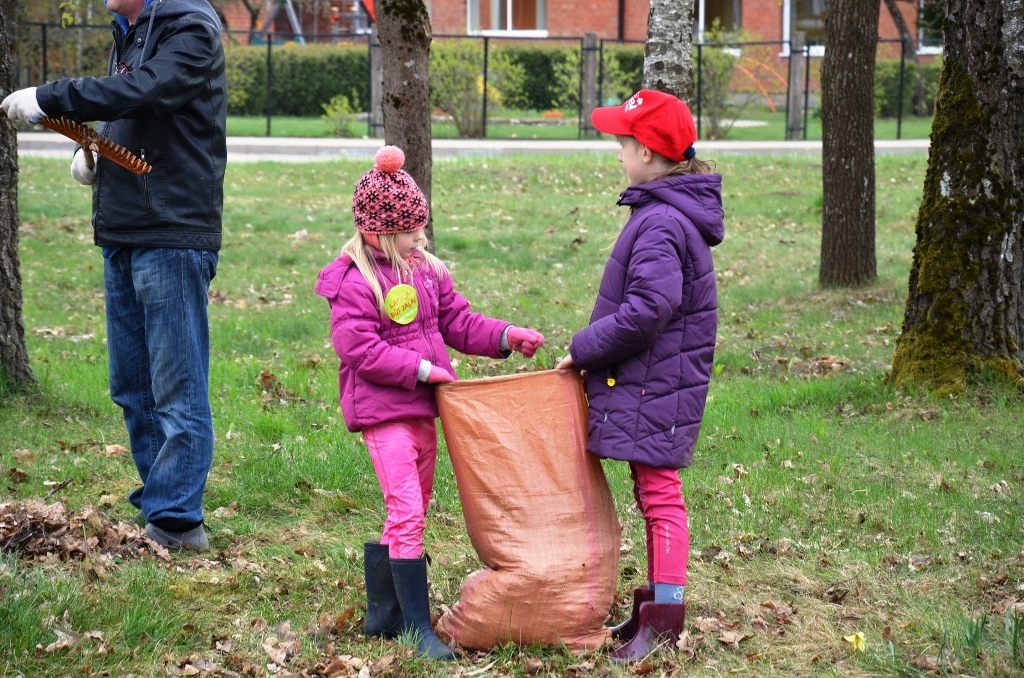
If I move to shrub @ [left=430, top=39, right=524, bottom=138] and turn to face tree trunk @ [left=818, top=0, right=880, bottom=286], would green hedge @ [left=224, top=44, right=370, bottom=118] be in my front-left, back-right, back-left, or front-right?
back-right

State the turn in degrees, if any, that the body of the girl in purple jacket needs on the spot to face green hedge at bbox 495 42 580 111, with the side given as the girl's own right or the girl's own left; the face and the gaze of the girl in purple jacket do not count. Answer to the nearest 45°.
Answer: approximately 90° to the girl's own right

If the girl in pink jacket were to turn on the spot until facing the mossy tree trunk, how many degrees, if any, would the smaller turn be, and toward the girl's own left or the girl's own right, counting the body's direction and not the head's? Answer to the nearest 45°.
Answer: approximately 90° to the girl's own left

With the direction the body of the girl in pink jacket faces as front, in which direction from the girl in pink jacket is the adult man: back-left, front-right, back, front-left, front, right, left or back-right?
back

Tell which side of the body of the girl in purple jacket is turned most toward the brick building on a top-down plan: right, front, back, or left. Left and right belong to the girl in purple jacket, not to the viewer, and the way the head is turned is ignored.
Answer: right

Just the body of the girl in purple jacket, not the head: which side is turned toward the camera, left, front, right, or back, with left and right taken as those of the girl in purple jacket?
left

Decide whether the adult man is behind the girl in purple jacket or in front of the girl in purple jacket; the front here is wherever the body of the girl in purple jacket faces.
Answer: in front

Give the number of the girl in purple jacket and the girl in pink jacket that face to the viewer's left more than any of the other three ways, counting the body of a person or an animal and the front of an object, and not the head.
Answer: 1

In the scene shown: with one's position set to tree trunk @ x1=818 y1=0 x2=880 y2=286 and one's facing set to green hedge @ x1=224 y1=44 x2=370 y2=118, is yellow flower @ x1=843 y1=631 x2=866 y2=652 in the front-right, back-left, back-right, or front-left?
back-left

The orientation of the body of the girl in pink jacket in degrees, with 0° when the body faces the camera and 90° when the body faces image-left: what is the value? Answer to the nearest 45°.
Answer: approximately 315°

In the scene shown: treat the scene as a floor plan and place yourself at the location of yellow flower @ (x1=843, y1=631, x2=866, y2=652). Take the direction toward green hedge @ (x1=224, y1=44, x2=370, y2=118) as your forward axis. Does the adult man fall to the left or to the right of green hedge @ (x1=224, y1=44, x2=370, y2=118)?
left

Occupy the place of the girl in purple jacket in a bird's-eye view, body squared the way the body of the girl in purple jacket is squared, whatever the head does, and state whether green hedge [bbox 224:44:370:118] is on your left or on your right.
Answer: on your right

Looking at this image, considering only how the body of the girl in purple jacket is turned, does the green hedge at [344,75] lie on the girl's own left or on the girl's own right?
on the girl's own right

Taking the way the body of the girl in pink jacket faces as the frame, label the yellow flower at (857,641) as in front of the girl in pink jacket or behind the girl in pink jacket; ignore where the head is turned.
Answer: in front

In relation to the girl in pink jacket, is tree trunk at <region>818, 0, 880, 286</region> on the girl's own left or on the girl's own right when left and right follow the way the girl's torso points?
on the girl's own left
